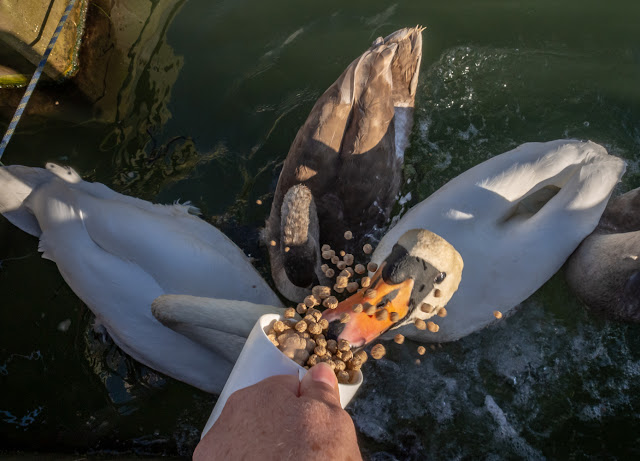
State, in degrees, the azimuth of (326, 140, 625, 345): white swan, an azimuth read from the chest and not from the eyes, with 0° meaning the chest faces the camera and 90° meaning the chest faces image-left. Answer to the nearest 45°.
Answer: approximately 45°

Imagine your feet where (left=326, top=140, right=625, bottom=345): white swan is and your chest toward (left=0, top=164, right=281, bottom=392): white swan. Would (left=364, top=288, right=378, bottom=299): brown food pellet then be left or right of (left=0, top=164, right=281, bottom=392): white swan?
left

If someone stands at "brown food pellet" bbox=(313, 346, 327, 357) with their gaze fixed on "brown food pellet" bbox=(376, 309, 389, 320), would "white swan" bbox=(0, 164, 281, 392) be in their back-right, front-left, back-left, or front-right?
back-left

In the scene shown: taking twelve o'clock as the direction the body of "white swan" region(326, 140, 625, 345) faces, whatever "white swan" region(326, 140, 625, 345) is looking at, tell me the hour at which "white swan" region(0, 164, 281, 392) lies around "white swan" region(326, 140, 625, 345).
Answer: "white swan" region(0, 164, 281, 392) is roughly at 1 o'clock from "white swan" region(326, 140, 625, 345).

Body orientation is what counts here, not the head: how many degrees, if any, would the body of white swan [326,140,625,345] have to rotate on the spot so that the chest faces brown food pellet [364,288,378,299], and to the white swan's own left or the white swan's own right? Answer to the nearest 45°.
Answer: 0° — it already faces it

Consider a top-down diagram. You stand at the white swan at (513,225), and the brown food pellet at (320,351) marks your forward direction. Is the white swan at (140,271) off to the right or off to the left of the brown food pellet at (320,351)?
right

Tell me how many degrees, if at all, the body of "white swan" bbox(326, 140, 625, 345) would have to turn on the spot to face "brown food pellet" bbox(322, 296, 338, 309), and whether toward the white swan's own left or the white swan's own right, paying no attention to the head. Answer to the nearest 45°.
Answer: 0° — it already faces it
